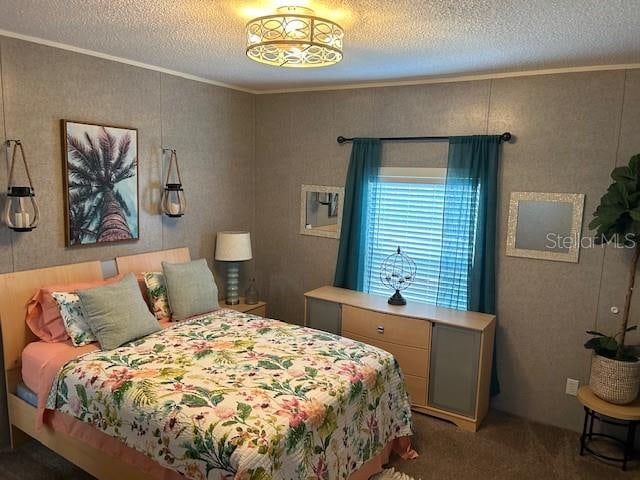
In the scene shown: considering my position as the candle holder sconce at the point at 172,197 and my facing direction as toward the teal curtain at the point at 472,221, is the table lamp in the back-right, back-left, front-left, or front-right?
front-left

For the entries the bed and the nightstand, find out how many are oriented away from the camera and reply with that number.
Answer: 0

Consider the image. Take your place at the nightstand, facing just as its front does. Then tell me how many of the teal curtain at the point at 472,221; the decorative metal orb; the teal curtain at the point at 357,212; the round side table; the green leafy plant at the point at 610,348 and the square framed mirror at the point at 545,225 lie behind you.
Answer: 0

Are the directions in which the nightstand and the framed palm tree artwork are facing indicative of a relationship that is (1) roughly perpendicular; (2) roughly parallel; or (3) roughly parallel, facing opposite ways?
roughly parallel

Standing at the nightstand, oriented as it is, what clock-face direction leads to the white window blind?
The white window blind is roughly at 11 o'clock from the nightstand.

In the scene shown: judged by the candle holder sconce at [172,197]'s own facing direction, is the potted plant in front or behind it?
in front

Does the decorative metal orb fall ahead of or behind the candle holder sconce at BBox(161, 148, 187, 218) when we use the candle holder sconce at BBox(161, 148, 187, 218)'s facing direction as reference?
ahead

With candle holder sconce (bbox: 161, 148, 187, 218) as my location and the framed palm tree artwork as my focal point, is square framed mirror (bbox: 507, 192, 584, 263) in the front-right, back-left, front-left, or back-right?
back-left

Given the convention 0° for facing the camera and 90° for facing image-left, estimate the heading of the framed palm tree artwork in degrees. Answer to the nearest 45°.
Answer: approximately 315°

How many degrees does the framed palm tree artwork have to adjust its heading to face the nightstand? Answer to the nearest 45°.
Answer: approximately 45° to its left

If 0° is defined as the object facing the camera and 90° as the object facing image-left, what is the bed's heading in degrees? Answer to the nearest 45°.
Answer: approximately 315°

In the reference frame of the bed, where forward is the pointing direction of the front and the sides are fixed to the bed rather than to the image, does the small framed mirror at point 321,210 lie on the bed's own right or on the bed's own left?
on the bed's own left

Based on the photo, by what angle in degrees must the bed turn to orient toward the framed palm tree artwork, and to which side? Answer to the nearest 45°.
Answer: approximately 180°

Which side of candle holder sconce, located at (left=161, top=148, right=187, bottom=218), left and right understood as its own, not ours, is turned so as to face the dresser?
front

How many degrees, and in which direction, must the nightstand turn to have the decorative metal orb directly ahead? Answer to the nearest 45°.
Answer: approximately 45° to its left

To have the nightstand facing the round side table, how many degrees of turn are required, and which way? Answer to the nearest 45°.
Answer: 0° — it already faces it

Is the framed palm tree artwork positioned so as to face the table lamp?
no
